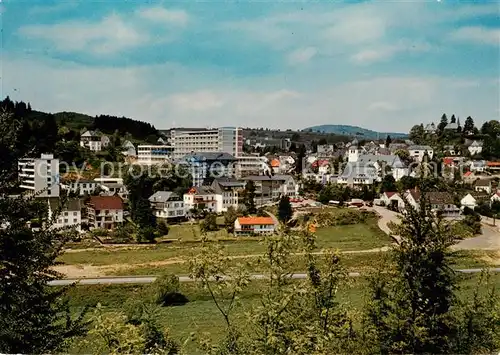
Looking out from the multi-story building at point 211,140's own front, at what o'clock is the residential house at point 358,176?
The residential house is roughly at 11 o'clock from the multi-story building.

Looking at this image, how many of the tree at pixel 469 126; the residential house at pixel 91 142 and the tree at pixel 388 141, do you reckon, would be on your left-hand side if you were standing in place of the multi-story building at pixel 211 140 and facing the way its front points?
2

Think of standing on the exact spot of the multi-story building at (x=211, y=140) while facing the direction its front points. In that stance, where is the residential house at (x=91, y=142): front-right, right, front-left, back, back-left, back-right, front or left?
front-right

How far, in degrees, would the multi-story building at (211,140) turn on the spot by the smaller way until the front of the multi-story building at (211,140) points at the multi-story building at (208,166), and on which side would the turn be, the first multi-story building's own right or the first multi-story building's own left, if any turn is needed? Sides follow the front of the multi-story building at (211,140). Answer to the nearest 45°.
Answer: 0° — it already faces it

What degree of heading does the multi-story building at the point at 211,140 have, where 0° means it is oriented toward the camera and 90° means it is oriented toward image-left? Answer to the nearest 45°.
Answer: approximately 0°

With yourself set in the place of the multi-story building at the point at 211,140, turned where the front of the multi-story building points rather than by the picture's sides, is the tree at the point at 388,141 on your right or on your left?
on your left

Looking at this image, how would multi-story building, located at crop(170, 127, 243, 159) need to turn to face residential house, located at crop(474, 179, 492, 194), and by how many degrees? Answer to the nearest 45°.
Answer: approximately 45° to its left

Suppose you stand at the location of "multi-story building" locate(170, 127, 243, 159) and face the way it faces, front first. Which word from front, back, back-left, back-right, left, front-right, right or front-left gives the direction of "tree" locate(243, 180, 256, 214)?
front

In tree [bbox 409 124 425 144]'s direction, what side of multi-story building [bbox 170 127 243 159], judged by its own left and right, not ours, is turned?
left

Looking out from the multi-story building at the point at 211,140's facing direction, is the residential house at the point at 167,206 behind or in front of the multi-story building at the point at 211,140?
in front

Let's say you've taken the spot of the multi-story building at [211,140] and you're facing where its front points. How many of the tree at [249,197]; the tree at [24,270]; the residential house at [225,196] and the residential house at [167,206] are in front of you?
4

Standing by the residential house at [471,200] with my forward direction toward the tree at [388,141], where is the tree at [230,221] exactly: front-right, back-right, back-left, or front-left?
back-left

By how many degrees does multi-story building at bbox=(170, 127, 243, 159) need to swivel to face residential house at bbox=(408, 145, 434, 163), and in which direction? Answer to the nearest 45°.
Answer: approximately 45° to its left

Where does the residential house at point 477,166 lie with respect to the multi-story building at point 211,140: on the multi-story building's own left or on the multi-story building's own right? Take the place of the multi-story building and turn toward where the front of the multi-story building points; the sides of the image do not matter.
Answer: on the multi-story building's own left

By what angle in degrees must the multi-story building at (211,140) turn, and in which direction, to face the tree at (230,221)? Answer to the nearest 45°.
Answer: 0° — it already faces it

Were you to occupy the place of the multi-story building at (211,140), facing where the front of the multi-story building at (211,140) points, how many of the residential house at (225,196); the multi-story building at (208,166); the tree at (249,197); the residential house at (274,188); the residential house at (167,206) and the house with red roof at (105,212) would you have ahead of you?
6

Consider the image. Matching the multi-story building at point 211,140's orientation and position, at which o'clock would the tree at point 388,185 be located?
The tree is roughly at 11 o'clock from the multi-story building.

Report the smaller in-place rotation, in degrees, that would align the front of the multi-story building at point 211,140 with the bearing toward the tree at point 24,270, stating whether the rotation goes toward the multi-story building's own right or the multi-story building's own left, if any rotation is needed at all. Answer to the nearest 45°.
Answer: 0° — it already faces it
